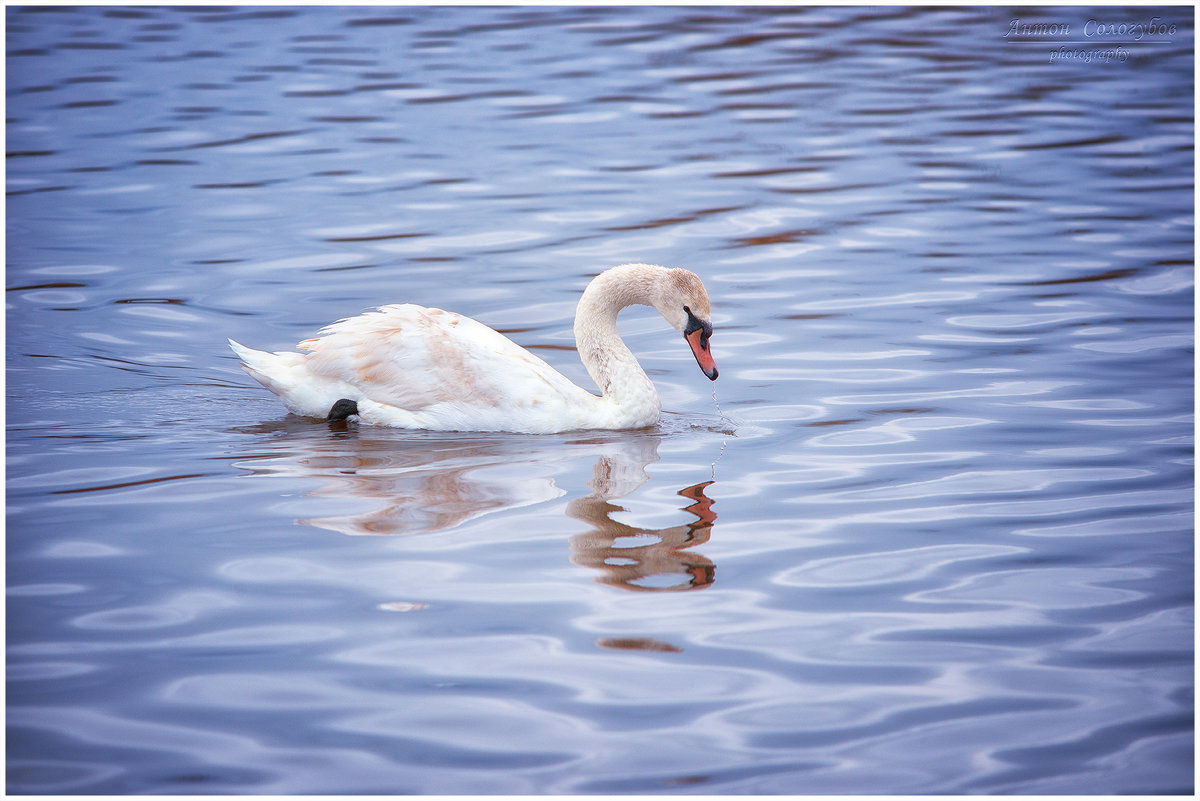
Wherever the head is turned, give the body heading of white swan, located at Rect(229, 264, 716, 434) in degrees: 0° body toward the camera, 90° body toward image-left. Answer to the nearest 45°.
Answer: approximately 270°
